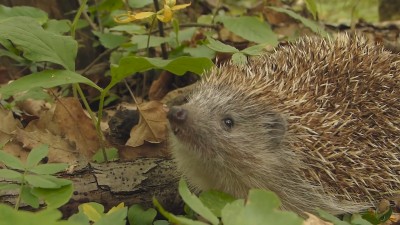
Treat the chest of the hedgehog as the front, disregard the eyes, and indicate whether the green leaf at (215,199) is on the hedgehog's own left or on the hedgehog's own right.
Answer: on the hedgehog's own left

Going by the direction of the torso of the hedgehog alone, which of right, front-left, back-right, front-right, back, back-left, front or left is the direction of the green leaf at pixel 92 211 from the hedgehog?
front-left

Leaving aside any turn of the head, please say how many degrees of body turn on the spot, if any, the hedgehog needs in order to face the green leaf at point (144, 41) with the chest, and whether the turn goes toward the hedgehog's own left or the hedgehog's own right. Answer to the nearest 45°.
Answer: approximately 45° to the hedgehog's own right

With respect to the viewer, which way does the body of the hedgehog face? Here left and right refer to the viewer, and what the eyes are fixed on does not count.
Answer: facing to the left of the viewer

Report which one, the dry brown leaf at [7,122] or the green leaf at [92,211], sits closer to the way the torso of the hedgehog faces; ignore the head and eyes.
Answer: the dry brown leaf

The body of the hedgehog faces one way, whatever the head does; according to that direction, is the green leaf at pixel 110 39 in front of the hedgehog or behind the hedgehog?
in front

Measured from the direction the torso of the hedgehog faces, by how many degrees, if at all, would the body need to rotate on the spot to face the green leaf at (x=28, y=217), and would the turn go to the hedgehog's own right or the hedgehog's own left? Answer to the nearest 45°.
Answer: approximately 45° to the hedgehog's own left

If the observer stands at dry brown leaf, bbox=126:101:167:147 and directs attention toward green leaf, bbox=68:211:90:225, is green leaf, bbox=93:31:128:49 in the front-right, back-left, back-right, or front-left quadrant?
back-right

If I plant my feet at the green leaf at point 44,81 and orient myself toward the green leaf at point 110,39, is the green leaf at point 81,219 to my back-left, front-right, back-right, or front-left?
back-right

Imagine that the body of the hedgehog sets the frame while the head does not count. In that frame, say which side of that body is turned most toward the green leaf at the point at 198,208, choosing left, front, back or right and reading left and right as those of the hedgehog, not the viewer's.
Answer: front

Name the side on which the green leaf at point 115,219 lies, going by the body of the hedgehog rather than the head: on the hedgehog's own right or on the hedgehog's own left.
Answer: on the hedgehog's own left

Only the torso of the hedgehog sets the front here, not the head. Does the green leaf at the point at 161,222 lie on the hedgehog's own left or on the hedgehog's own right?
on the hedgehog's own left

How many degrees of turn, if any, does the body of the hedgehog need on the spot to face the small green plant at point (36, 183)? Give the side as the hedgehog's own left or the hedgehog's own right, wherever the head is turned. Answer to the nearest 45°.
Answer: approximately 45° to the hedgehog's own left

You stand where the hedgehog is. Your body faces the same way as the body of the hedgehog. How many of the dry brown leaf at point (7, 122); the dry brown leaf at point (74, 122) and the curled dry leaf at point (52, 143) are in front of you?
3

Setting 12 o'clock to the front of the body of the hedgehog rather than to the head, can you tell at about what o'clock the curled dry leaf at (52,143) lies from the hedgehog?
The curled dry leaf is roughly at 12 o'clock from the hedgehog.

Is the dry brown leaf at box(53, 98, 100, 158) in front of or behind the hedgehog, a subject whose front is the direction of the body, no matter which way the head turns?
in front
